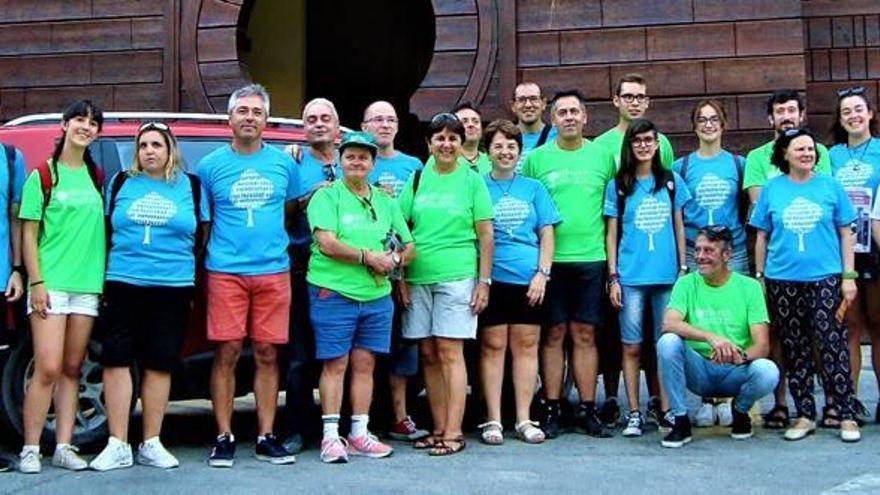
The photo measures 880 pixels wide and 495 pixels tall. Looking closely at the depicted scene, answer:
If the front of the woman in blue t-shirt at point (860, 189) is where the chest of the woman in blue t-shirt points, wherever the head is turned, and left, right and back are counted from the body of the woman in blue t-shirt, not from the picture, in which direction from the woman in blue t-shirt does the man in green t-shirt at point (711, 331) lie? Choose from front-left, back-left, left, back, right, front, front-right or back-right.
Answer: front-right

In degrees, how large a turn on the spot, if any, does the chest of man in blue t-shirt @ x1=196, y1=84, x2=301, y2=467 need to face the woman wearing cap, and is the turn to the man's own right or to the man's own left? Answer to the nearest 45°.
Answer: approximately 90° to the man's own left

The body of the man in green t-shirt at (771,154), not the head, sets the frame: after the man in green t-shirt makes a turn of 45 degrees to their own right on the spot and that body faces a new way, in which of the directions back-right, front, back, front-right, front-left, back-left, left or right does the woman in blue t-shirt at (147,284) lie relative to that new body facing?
front

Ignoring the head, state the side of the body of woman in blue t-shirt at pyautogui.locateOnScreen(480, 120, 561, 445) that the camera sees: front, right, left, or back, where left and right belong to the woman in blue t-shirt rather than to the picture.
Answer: front

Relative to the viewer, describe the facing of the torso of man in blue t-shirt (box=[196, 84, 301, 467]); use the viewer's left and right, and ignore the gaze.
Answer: facing the viewer

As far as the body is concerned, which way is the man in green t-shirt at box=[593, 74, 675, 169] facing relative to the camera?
toward the camera

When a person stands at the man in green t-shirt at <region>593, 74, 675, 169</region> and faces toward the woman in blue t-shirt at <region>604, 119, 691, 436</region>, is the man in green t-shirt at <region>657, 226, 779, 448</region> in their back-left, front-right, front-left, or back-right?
front-left

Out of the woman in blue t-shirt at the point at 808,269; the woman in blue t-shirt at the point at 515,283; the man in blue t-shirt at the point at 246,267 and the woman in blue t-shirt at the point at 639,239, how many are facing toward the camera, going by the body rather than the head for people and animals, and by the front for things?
4

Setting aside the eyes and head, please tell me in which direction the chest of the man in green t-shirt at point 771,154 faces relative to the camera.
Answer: toward the camera
